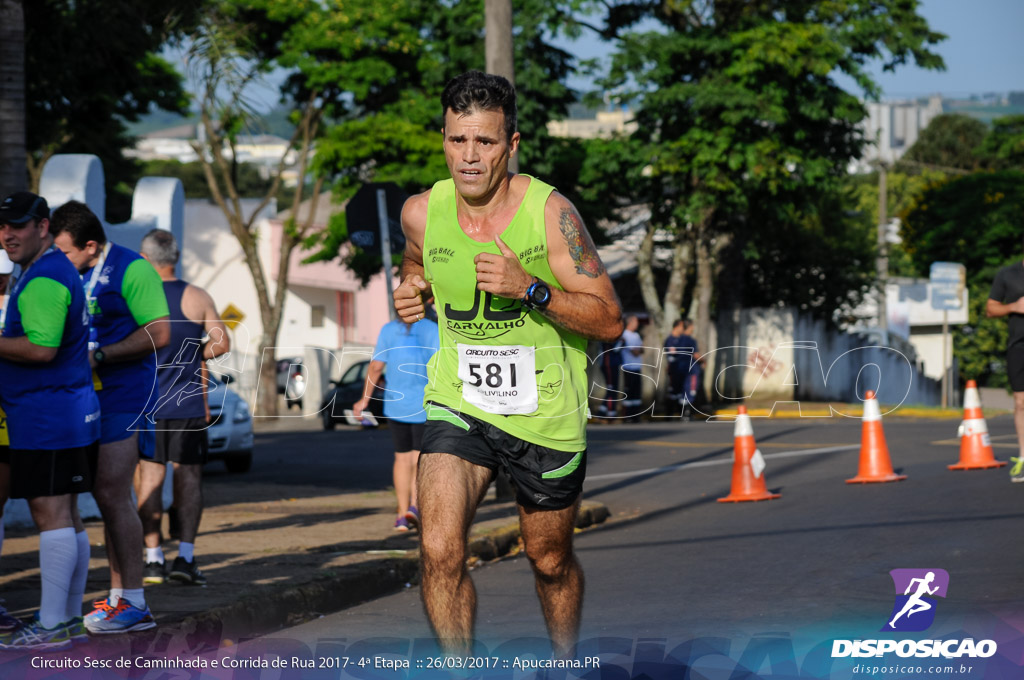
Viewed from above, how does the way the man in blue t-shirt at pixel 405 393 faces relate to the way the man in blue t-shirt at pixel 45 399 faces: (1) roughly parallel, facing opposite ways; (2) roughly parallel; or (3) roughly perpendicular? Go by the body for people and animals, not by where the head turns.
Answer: roughly perpendicular

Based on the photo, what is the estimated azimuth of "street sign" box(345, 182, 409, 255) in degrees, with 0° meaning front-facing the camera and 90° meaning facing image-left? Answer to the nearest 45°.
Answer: approximately 180°

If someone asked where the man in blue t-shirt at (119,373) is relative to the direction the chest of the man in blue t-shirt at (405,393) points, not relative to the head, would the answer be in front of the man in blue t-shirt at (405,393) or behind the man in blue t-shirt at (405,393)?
behind

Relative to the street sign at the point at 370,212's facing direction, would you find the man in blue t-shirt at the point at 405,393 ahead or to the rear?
to the rear

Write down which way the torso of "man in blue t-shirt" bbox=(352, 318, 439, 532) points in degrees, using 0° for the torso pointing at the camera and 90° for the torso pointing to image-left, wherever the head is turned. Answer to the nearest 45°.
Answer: approximately 180°

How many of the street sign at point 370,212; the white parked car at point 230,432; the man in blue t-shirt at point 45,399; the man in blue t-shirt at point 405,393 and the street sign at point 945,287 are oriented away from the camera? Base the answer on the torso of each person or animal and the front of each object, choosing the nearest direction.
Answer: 2
